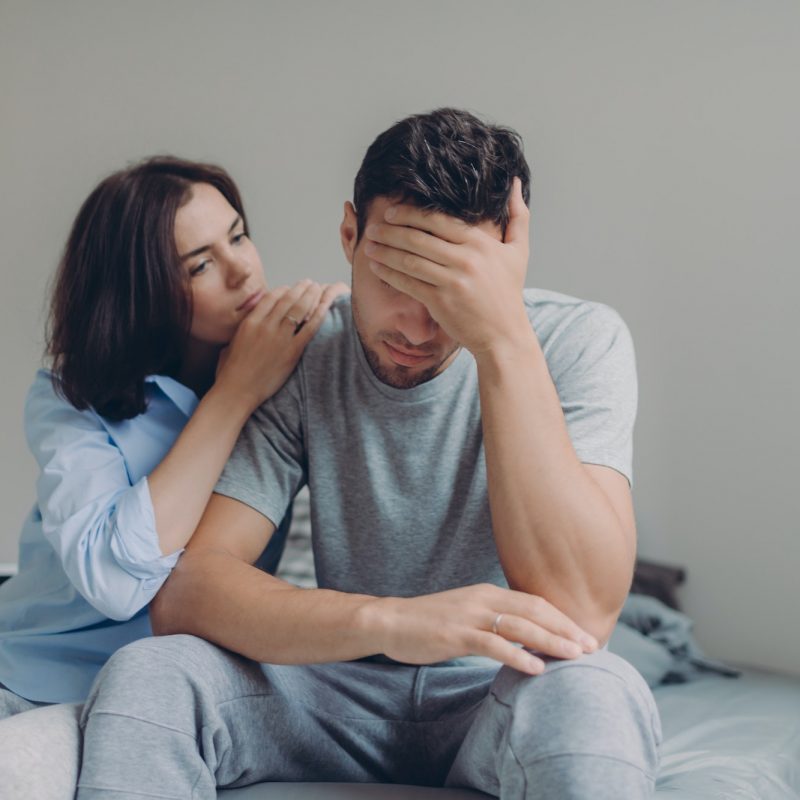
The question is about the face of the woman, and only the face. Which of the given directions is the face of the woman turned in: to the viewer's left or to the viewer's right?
to the viewer's right

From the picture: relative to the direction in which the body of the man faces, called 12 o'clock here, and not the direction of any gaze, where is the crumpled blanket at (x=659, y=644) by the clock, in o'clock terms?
The crumpled blanket is roughly at 7 o'clock from the man.
